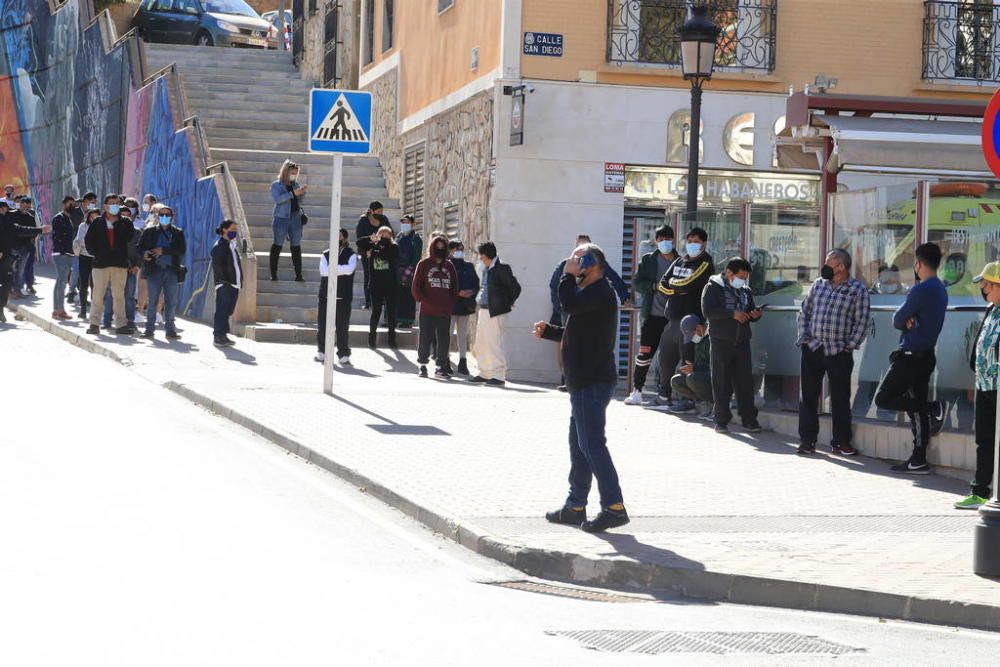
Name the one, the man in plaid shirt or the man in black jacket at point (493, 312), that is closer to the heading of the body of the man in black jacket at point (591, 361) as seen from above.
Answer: the man in black jacket

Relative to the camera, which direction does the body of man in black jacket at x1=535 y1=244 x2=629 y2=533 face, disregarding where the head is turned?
to the viewer's left

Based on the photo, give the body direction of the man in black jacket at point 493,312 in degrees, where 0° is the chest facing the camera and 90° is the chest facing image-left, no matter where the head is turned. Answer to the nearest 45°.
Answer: approximately 90°

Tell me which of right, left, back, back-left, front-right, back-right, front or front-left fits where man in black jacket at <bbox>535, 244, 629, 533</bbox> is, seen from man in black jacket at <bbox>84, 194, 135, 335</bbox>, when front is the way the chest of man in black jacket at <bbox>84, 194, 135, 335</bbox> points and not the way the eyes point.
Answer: front

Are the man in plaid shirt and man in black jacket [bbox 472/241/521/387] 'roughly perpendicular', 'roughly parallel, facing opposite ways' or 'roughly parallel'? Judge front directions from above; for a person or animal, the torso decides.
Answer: roughly perpendicular

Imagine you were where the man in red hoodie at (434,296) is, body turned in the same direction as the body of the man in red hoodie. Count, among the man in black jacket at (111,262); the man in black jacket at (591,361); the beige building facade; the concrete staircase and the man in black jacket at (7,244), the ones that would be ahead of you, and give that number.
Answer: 1

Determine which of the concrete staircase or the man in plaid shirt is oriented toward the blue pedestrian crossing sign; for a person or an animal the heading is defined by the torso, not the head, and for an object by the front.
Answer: the concrete staircase

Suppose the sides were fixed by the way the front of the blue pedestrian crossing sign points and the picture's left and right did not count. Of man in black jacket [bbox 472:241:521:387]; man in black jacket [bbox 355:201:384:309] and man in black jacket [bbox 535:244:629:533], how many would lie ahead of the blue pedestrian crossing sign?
1

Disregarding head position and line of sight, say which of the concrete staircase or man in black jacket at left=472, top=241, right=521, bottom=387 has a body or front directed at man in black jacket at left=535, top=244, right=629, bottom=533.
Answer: the concrete staircase

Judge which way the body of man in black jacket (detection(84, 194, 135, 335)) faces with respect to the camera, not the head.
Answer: toward the camera

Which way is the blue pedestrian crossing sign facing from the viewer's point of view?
toward the camera

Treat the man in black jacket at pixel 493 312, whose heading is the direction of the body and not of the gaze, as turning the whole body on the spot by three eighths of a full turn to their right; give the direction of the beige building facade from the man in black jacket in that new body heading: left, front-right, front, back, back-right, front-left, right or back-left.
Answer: front

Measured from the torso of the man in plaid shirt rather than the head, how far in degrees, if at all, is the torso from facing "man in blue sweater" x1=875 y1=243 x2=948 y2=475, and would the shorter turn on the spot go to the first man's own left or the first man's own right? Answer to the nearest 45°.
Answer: approximately 45° to the first man's own left

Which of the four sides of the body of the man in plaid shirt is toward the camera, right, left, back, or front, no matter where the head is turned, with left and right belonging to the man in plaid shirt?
front
